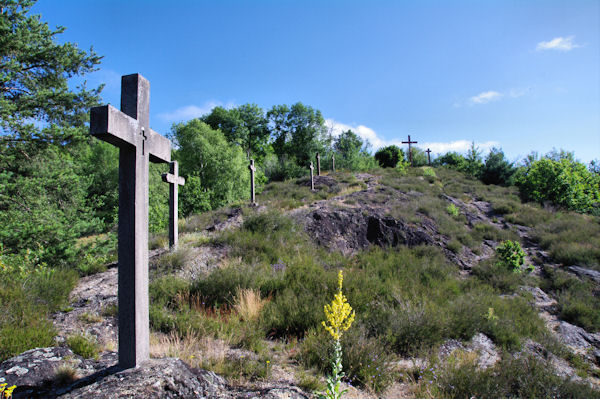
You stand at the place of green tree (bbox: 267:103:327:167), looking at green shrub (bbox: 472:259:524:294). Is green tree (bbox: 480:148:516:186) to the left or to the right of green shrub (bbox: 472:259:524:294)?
left

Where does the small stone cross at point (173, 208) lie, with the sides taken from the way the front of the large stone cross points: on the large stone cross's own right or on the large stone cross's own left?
on the large stone cross's own left

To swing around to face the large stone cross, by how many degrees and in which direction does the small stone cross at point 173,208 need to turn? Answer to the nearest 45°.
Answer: approximately 45° to its right

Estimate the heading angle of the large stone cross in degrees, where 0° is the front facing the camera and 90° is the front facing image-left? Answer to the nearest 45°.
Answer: approximately 315°

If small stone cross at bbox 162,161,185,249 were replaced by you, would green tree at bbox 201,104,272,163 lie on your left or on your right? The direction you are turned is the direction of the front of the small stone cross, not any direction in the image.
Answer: on your left

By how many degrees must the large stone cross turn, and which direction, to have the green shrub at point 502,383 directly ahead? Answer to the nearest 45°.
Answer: approximately 45° to its left

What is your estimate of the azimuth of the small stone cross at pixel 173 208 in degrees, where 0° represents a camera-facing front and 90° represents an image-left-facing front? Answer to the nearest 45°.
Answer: approximately 315°

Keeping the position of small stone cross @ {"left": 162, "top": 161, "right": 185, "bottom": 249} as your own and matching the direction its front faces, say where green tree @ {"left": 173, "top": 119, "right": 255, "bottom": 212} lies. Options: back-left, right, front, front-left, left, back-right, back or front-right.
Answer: back-left
